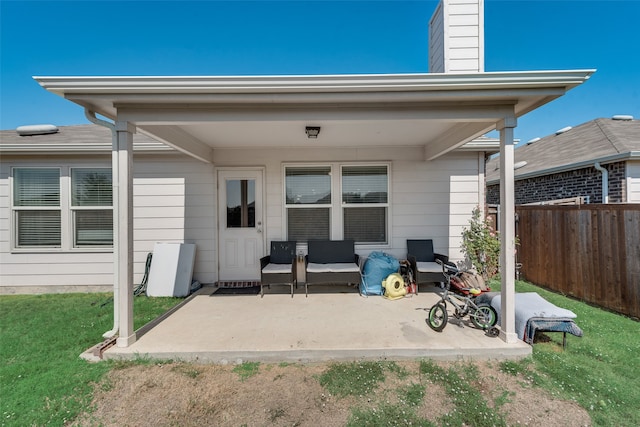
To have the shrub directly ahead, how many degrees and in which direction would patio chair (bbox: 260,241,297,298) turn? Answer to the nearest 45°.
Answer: approximately 90° to its left

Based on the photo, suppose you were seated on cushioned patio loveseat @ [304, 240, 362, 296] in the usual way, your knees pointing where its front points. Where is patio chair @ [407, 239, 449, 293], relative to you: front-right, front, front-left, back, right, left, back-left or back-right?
left

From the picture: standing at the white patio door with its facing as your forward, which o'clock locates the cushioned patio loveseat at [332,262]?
The cushioned patio loveseat is roughly at 10 o'clock from the white patio door.

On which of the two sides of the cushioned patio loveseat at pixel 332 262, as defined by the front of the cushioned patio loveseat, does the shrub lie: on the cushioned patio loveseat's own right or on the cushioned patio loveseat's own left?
on the cushioned patio loveseat's own left

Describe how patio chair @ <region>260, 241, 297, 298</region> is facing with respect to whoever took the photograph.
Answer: facing the viewer

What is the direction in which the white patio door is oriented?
toward the camera

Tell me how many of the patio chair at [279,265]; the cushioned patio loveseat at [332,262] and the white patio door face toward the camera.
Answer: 3

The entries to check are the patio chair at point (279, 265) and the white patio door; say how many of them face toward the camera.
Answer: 2

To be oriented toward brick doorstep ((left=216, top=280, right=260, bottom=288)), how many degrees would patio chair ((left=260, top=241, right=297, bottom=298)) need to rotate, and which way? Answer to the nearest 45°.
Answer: approximately 135° to its right

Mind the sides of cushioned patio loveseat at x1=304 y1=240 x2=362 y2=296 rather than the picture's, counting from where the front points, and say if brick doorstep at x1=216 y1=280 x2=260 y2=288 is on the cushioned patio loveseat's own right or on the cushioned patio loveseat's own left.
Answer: on the cushioned patio loveseat's own right

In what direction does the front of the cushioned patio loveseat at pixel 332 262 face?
toward the camera
